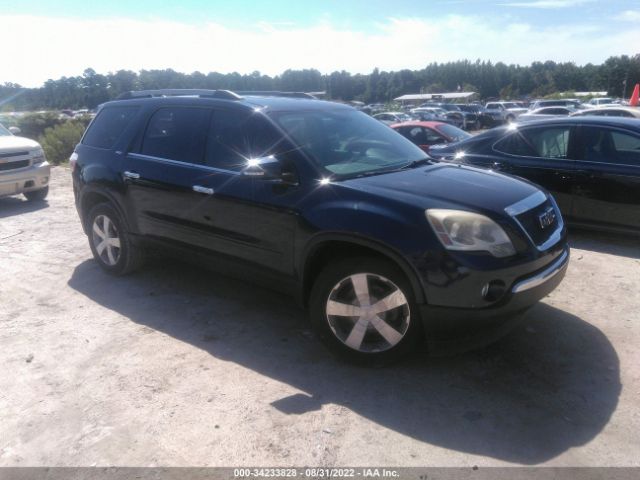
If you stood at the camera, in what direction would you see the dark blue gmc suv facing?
facing the viewer and to the right of the viewer

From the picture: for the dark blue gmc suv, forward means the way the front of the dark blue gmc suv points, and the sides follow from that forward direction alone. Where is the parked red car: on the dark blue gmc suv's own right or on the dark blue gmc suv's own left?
on the dark blue gmc suv's own left

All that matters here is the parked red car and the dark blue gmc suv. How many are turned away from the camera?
0
